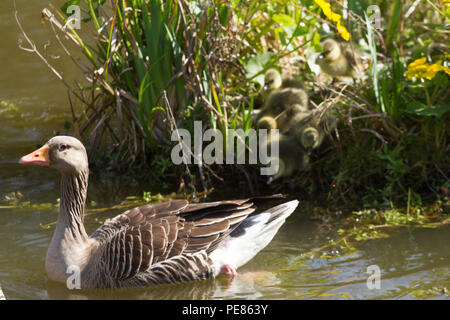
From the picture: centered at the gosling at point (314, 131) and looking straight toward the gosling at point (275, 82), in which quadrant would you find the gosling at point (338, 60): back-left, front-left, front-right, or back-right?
front-right

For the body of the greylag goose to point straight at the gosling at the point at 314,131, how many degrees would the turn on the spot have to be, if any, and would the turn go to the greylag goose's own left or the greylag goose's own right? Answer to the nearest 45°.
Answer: approximately 135° to the greylag goose's own right

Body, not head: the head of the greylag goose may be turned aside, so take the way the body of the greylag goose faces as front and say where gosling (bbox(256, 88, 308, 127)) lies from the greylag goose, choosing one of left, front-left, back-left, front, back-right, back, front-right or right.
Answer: back-right

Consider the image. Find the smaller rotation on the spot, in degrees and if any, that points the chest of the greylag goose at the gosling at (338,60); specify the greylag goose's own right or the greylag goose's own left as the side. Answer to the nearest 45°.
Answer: approximately 135° to the greylag goose's own right

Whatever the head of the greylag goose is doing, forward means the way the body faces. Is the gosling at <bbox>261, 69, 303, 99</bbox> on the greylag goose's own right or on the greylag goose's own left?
on the greylag goose's own right

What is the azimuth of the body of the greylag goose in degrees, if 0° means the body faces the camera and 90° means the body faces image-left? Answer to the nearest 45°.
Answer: approximately 90°

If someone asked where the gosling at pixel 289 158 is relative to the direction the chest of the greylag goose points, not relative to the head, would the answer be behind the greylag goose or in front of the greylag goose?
behind
